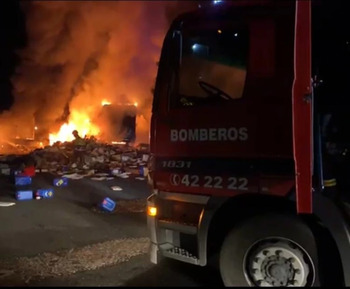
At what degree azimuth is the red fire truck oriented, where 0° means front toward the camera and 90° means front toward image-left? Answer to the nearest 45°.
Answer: approximately 90°

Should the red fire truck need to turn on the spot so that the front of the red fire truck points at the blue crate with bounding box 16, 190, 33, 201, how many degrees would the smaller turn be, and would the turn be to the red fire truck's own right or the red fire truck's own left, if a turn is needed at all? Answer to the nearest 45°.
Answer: approximately 45° to the red fire truck's own right

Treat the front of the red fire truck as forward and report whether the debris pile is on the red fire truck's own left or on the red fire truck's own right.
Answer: on the red fire truck's own right

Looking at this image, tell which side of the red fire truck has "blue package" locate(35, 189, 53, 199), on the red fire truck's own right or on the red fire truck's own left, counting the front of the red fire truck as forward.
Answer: on the red fire truck's own right

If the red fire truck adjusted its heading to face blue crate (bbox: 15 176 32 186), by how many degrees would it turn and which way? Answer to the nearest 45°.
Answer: approximately 45° to its right

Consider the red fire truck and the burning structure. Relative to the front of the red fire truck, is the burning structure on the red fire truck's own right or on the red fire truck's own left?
on the red fire truck's own right

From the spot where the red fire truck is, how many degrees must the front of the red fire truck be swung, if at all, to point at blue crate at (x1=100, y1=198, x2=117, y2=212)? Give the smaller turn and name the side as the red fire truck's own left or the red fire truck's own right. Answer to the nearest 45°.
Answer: approximately 45° to the red fire truck's own right
